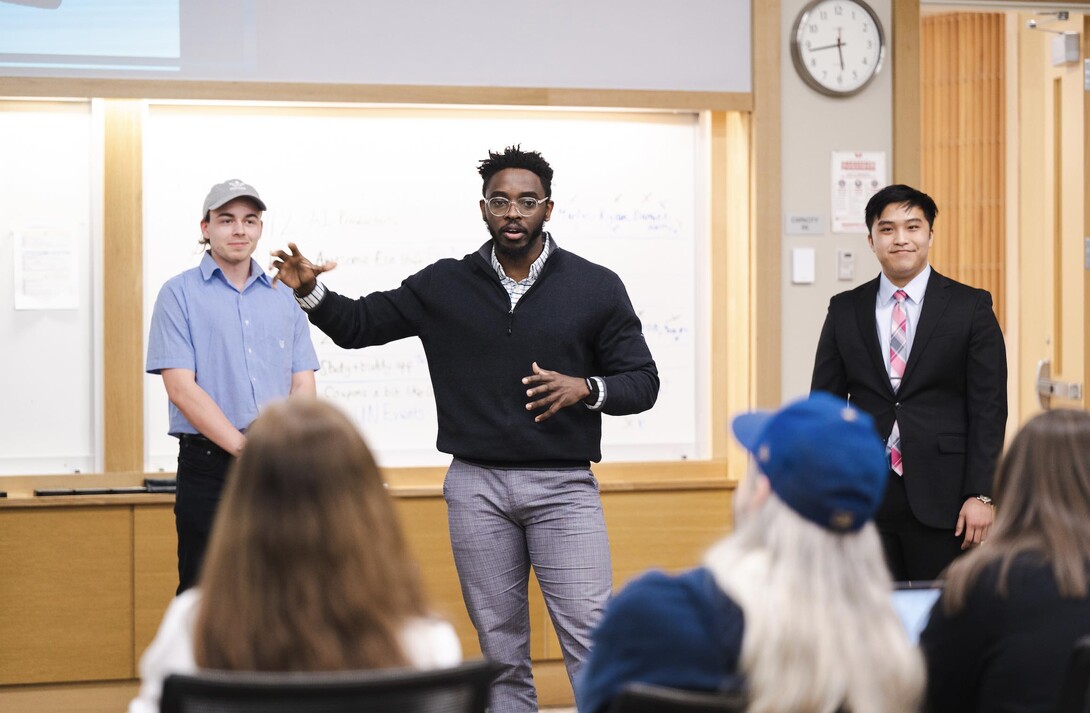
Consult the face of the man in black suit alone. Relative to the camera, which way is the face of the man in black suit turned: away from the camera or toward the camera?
toward the camera

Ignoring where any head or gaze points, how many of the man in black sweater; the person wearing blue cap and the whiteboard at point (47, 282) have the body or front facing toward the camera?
2

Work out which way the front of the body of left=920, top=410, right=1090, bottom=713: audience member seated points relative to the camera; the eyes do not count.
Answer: away from the camera

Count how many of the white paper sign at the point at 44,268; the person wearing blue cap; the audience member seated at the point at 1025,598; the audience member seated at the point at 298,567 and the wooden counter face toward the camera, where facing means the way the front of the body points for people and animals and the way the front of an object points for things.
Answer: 2

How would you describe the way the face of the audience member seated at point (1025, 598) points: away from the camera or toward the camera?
away from the camera

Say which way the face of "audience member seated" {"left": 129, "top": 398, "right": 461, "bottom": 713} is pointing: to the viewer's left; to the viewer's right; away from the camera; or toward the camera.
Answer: away from the camera

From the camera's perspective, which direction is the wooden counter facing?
toward the camera

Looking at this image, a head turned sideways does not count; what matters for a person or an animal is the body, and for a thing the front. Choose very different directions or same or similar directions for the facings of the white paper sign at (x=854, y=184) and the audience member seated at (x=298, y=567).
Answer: very different directions

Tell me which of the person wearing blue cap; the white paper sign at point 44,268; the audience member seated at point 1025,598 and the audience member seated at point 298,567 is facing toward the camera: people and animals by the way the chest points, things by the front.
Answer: the white paper sign

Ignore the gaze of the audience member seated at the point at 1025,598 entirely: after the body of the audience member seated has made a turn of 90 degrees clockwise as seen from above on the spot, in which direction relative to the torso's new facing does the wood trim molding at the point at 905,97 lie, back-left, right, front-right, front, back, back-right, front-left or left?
left

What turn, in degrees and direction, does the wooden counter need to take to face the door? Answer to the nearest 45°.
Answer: approximately 90° to its left

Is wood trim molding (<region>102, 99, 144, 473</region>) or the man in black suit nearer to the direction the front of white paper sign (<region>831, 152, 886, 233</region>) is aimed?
the man in black suit

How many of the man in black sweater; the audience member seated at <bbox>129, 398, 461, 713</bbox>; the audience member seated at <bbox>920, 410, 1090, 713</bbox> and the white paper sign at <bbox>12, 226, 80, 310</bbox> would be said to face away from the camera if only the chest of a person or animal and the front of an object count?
2

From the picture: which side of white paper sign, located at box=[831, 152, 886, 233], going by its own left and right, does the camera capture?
front

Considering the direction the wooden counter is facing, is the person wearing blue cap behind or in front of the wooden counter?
in front

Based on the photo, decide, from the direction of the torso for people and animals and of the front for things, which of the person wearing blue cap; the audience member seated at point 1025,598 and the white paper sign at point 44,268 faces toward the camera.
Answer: the white paper sign

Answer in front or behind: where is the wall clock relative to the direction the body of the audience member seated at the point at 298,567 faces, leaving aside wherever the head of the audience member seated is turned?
in front

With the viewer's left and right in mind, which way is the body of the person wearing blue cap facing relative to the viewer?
facing away from the viewer and to the left of the viewer

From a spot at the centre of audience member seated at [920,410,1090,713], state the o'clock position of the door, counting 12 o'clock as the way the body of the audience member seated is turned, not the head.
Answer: The door is roughly at 12 o'clock from the audience member seated.
